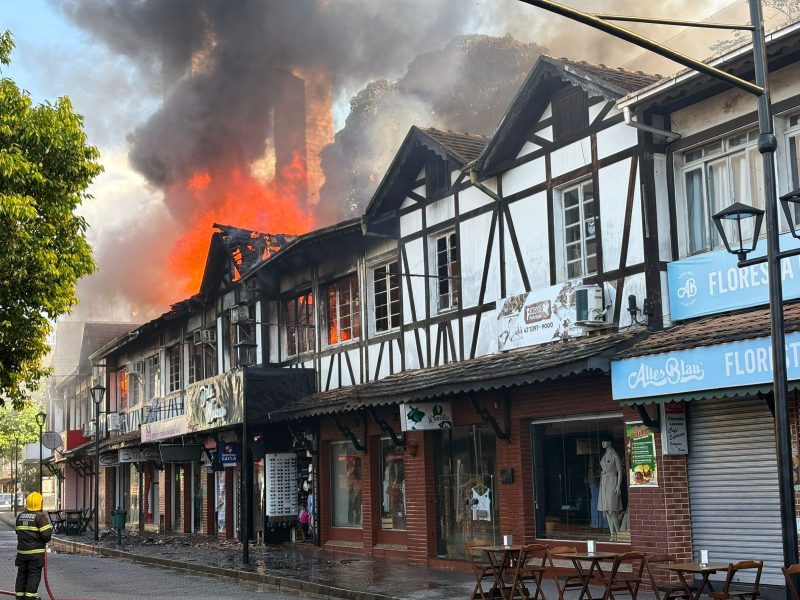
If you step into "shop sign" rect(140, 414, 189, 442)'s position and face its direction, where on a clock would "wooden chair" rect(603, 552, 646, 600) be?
The wooden chair is roughly at 10 o'clock from the shop sign.

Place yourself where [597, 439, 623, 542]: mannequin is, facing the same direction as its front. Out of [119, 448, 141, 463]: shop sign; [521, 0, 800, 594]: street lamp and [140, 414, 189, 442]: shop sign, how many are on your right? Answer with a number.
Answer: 2

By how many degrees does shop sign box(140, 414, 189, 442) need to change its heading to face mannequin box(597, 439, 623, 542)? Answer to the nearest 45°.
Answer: approximately 45° to its left

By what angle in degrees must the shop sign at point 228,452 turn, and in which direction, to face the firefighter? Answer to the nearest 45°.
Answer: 0° — it already faces them

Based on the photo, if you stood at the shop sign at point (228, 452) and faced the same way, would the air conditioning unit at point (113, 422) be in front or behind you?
behind

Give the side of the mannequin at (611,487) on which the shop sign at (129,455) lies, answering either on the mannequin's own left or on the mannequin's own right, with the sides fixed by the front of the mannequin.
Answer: on the mannequin's own right

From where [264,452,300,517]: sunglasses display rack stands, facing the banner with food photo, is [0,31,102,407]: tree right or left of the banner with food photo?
right
